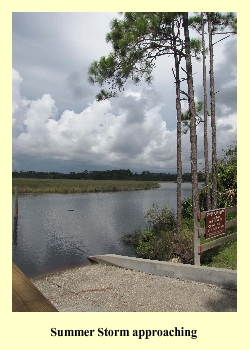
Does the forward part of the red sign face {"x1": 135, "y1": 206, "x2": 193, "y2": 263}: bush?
no

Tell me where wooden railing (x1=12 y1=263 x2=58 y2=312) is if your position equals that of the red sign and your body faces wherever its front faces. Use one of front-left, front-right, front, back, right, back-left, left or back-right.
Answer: front-right

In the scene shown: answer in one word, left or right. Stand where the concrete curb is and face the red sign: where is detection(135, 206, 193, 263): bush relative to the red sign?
left

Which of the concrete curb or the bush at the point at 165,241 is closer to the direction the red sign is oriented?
the concrete curb
